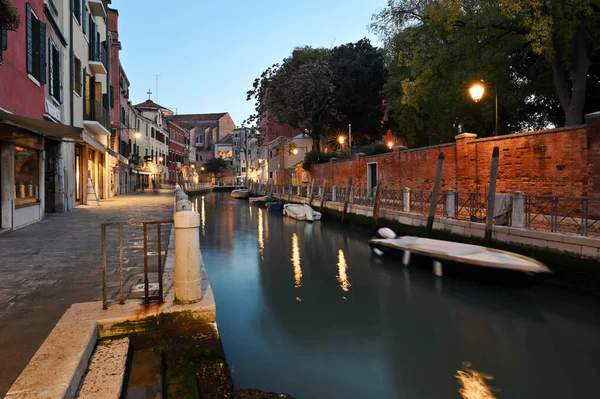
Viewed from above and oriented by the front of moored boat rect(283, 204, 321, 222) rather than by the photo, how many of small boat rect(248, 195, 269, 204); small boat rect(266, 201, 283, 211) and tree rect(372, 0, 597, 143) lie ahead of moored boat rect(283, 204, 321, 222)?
1

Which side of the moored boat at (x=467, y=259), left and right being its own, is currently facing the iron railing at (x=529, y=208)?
left

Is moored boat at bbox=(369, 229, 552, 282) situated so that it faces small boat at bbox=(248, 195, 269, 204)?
no

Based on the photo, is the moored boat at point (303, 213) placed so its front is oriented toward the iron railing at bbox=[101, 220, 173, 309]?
no

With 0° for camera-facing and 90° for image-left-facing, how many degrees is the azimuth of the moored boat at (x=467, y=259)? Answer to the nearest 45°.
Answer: approximately 315°

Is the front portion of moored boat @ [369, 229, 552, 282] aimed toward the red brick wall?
no

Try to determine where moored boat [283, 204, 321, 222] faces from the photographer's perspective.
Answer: facing the viewer and to the right of the viewer

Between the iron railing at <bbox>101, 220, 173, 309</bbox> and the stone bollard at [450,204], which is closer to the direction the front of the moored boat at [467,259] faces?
the iron railing

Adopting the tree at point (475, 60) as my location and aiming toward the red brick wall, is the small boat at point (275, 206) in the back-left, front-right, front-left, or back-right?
back-right

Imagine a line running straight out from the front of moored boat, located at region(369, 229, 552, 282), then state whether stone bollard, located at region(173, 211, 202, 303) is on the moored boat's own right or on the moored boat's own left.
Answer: on the moored boat's own right

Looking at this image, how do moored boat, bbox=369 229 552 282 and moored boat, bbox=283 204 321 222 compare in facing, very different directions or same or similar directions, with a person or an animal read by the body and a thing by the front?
same or similar directions

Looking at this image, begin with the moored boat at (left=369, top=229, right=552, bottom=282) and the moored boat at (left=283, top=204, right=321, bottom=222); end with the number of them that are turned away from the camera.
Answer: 0

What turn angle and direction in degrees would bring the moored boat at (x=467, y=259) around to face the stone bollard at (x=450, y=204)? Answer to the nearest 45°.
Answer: approximately 135° to its left

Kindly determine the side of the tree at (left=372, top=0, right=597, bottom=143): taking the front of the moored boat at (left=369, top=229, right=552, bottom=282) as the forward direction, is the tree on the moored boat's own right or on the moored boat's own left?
on the moored boat's own left

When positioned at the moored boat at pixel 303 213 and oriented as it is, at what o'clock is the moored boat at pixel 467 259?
the moored boat at pixel 467 259 is roughly at 1 o'clock from the moored boat at pixel 303 213.

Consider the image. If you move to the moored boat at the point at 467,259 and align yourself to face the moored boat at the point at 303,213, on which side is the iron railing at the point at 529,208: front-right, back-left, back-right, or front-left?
front-right
